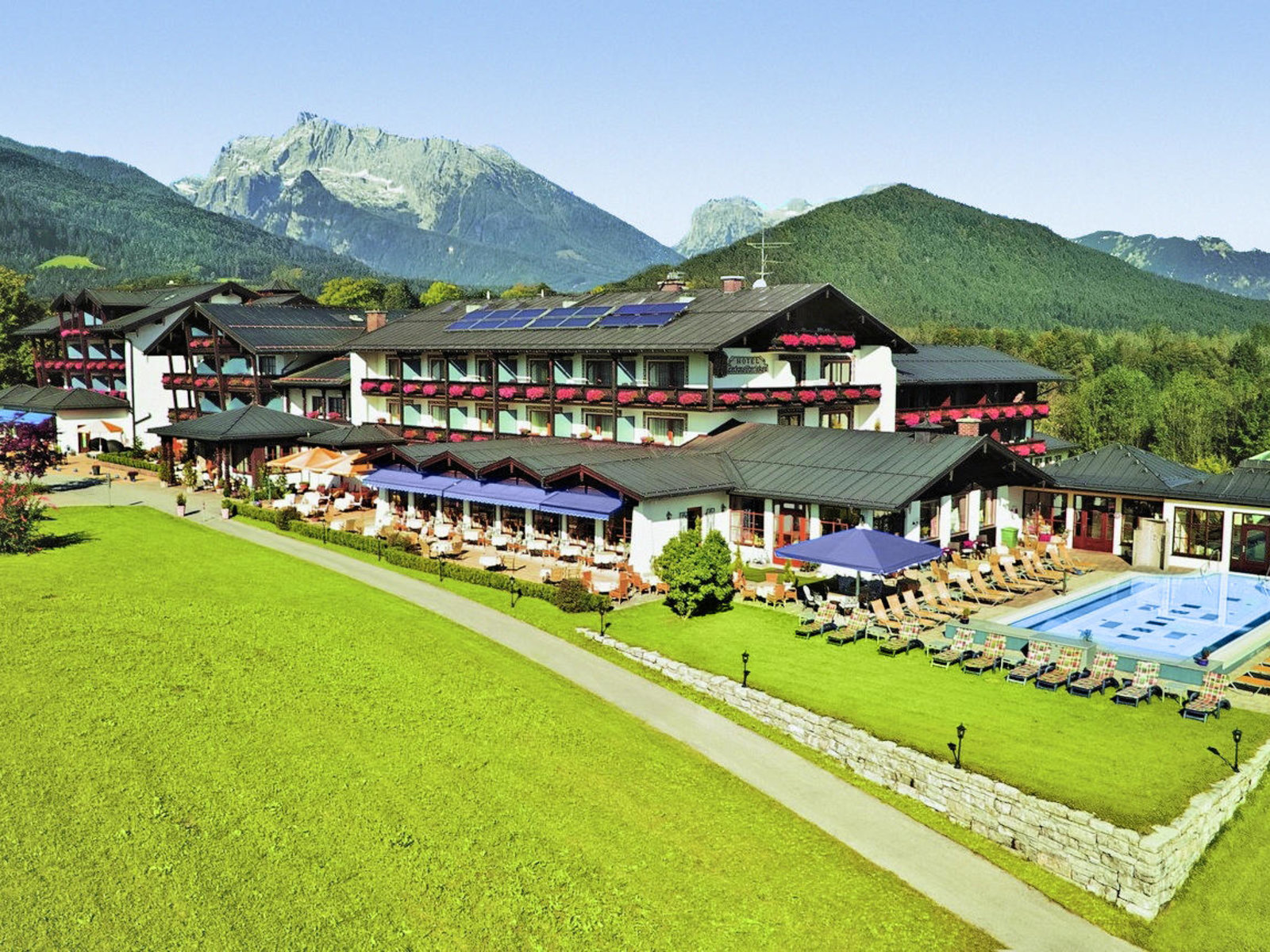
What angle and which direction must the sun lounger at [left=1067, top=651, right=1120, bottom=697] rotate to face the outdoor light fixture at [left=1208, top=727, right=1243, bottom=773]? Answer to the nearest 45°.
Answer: approximately 90° to its left

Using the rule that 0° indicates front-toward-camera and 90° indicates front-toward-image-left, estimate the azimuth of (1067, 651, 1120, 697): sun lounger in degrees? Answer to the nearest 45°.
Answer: approximately 45°

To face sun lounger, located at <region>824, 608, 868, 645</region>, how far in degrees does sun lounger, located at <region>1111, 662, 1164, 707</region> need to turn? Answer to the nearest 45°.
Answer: approximately 45° to its right

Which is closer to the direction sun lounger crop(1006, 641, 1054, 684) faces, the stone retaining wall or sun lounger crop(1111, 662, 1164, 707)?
the stone retaining wall

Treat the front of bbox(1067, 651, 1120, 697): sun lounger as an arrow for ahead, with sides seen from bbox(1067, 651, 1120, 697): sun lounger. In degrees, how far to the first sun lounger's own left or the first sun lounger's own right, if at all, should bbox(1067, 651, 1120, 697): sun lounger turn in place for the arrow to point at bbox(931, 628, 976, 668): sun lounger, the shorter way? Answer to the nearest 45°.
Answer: approximately 45° to the first sun lounger's own right

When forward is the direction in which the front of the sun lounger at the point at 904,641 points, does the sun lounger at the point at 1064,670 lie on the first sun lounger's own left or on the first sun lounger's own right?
on the first sun lounger's own left

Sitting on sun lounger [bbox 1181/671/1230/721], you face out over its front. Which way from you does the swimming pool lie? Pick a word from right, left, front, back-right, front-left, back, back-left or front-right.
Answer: back-right

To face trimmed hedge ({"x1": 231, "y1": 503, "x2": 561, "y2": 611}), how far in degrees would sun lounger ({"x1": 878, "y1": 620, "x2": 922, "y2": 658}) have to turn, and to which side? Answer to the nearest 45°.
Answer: approximately 45° to its right
